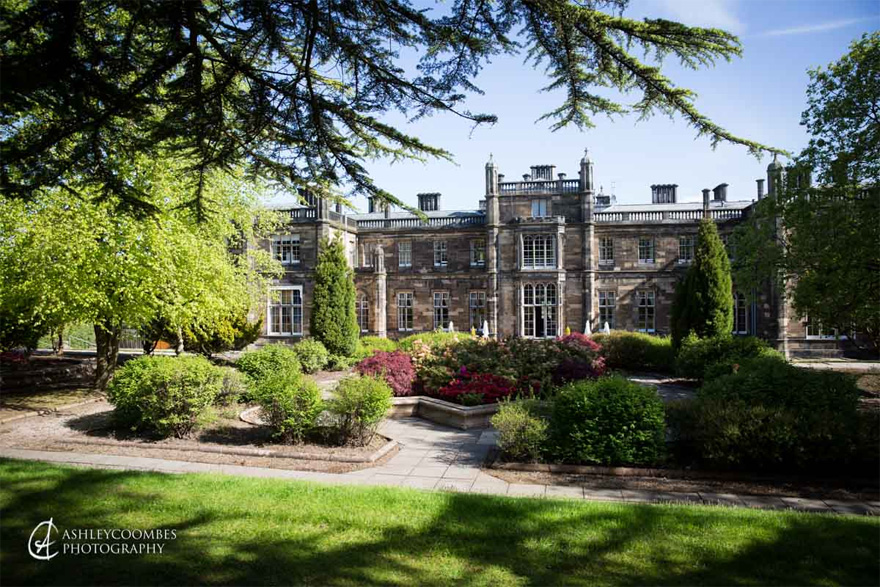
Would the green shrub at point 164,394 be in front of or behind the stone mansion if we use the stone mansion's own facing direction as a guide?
in front

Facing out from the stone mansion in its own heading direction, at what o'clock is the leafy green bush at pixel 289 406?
The leafy green bush is roughly at 12 o'clock from the stone mansion.

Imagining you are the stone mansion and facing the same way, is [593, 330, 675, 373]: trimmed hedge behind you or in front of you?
in front

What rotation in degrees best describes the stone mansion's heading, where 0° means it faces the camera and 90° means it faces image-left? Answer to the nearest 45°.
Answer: approximately 0°

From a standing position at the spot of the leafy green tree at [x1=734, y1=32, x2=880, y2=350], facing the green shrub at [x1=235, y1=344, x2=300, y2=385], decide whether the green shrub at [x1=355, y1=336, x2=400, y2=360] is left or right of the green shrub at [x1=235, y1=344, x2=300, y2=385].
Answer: right

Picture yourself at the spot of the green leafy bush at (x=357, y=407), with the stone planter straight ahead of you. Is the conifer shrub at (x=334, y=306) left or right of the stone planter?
left
